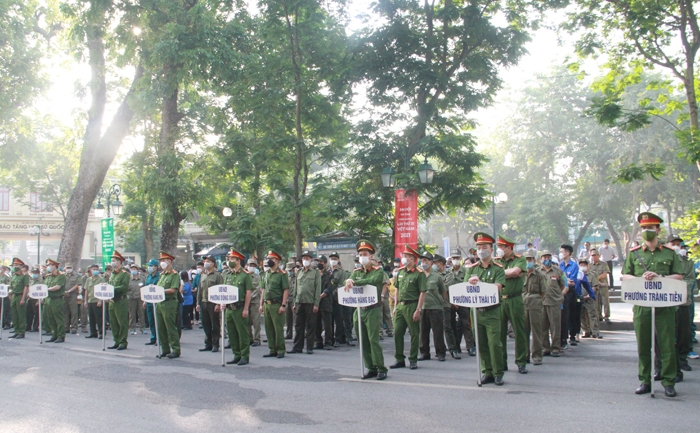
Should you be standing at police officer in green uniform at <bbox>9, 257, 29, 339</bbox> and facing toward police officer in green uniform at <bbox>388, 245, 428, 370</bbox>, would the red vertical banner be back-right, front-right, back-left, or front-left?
front-left

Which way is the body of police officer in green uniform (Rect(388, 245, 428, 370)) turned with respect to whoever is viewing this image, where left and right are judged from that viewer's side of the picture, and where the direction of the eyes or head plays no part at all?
facing the viewer and to the left of the viewer

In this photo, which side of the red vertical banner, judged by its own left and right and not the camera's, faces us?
front

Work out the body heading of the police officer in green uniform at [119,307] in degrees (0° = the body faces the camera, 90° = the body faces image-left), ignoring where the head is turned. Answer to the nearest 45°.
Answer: approximately 45°

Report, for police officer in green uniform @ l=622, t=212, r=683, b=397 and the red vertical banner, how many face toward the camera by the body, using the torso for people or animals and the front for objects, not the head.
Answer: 2

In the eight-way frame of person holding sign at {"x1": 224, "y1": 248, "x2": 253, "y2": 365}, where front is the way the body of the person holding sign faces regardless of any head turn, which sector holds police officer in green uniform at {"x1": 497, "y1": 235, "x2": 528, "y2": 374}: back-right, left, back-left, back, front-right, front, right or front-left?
left

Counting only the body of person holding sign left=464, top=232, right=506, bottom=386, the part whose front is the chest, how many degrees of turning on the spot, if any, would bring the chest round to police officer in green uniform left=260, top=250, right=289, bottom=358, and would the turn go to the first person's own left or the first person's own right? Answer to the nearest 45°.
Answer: approximately 90° to the first person's own right

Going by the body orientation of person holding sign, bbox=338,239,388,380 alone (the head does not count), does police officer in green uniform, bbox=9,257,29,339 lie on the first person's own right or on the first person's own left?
on the first person's own right

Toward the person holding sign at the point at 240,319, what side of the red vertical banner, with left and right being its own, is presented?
front

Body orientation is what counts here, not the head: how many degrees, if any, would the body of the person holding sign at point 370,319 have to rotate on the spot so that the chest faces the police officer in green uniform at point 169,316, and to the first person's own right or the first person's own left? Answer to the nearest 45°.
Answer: approximately 90° to the first person's own right

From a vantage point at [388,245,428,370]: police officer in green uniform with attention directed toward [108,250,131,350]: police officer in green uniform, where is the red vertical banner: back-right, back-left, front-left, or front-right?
front-right

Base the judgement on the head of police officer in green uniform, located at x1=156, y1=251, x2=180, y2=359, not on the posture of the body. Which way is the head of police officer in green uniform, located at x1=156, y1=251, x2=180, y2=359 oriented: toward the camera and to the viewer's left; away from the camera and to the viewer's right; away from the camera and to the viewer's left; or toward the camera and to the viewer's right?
toward the camera and to the viewer's left

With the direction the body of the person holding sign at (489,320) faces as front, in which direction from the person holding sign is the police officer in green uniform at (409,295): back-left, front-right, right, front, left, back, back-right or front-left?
right

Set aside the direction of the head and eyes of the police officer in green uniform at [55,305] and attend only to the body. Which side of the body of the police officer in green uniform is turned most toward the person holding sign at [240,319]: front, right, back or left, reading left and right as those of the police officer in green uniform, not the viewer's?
left

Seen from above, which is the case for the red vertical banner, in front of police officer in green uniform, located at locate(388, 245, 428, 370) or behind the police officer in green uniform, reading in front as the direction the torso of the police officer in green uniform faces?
behind

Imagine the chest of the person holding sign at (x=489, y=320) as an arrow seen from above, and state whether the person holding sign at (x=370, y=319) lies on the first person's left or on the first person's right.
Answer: on the first person's right
